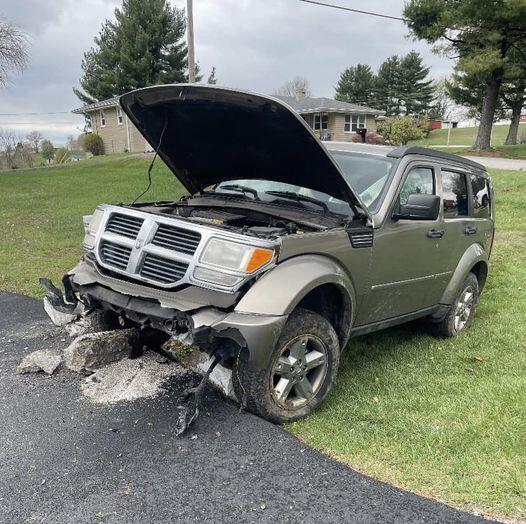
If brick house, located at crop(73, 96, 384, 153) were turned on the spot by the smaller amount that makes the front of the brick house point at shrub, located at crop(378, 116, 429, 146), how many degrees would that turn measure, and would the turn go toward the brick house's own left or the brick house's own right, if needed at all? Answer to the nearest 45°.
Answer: approximately 45° to the brick house's own left

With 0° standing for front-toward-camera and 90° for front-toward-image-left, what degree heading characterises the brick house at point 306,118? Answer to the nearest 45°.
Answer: approximately 0°

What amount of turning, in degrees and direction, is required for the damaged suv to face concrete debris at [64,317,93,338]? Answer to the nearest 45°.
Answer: approximately 45° to its right

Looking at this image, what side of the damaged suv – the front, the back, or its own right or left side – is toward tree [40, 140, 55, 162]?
right

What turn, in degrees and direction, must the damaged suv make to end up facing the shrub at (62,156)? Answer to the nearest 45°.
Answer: approximately 90° to its right
